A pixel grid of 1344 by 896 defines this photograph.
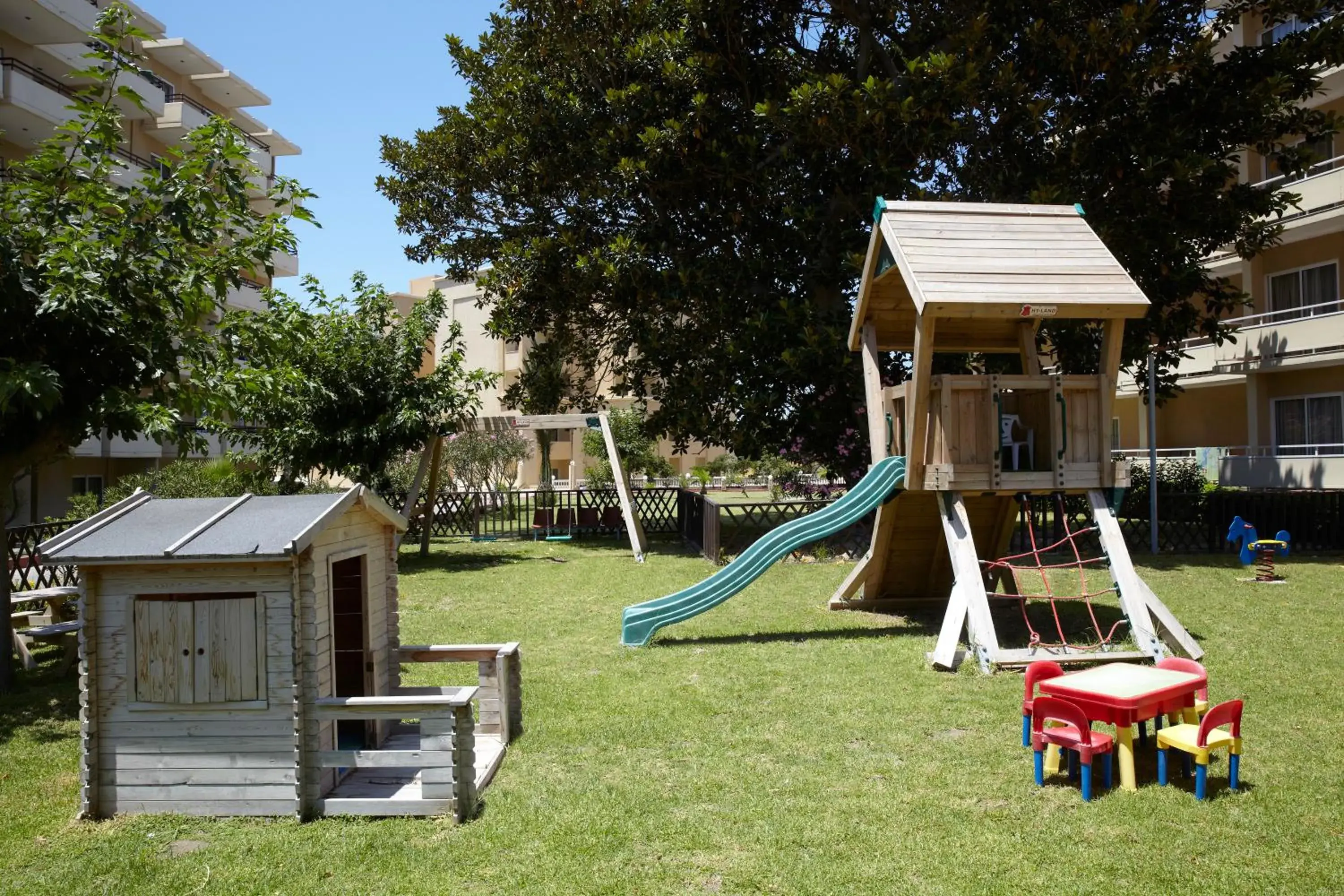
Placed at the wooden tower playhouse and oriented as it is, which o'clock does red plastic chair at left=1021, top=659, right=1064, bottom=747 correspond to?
The red plastic chair is roughly at 12 o'clock from the wooden tower playhouse.

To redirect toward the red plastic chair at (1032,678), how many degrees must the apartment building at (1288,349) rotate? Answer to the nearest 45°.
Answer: approximately 45° to its left

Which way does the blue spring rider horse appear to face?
to the viewer's left

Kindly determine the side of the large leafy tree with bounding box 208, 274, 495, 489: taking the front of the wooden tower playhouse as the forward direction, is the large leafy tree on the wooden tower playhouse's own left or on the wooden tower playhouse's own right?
on the wooden tower playhouse's own right

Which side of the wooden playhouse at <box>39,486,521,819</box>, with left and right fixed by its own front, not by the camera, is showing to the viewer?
right

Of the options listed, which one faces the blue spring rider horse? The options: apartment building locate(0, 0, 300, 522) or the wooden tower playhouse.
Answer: the apartment building

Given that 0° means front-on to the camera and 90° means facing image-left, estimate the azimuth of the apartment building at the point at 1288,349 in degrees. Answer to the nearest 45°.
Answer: approximately 45°

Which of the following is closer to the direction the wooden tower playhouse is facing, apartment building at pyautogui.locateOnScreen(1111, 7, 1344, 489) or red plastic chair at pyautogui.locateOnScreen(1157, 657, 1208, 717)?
the red plastic chair
